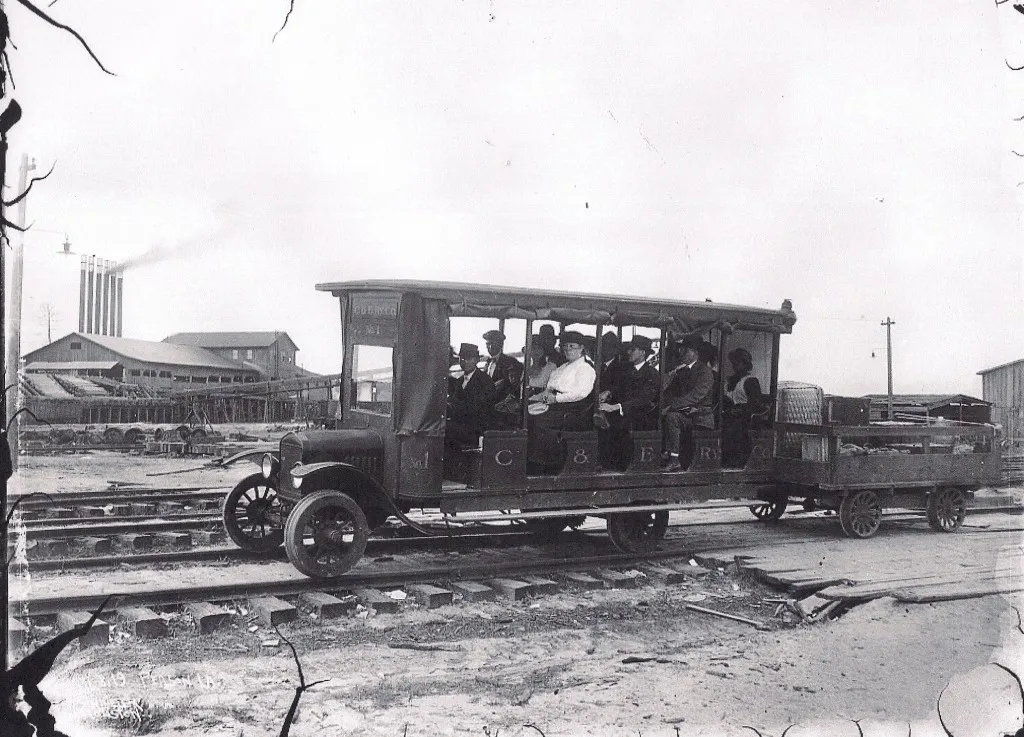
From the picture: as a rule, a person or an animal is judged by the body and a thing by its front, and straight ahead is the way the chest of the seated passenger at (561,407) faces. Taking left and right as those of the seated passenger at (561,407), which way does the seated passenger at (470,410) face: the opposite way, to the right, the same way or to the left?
the same way

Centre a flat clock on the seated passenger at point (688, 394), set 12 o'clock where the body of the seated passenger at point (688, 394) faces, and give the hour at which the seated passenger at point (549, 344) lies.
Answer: the seated passenger at point (549, 344) is roughly at 1 o'clock from the seated passenger at point (688, 394).

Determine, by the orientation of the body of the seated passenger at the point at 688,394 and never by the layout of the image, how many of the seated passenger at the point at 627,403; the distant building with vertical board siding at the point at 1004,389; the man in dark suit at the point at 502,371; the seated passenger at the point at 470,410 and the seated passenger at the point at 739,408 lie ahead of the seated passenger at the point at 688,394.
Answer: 3

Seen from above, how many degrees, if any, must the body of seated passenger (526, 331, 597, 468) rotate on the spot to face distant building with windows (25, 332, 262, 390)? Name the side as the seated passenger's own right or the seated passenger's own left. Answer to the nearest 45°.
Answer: approximately 90° to the seated passenger's own right

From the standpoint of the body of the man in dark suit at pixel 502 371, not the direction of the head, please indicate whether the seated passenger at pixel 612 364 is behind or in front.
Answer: behind

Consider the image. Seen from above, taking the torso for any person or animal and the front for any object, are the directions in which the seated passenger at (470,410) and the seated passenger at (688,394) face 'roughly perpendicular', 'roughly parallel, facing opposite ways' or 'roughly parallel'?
roughly parallel

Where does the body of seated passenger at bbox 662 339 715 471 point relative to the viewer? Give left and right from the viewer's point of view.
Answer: facing the viewer and to the left of the viewer

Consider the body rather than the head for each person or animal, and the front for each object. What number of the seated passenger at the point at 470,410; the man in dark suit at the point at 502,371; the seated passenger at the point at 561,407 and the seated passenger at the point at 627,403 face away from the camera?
0

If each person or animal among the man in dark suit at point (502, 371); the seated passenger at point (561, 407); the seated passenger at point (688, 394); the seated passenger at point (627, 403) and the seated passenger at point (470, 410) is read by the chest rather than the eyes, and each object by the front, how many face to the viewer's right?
0

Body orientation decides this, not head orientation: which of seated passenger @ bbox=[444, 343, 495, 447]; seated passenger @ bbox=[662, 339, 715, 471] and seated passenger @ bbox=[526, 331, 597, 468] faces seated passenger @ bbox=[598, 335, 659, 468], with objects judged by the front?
seated passenger @ bbox=[662, 339, 715, 471]

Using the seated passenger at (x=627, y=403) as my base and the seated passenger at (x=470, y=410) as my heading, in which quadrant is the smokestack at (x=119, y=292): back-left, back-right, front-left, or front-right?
front-right

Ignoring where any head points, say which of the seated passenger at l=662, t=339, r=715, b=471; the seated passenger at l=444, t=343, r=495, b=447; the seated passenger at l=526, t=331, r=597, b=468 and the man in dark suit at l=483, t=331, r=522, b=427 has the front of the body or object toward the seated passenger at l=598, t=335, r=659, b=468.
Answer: the seated passenger at l=662, t=339, r=715, b=471
